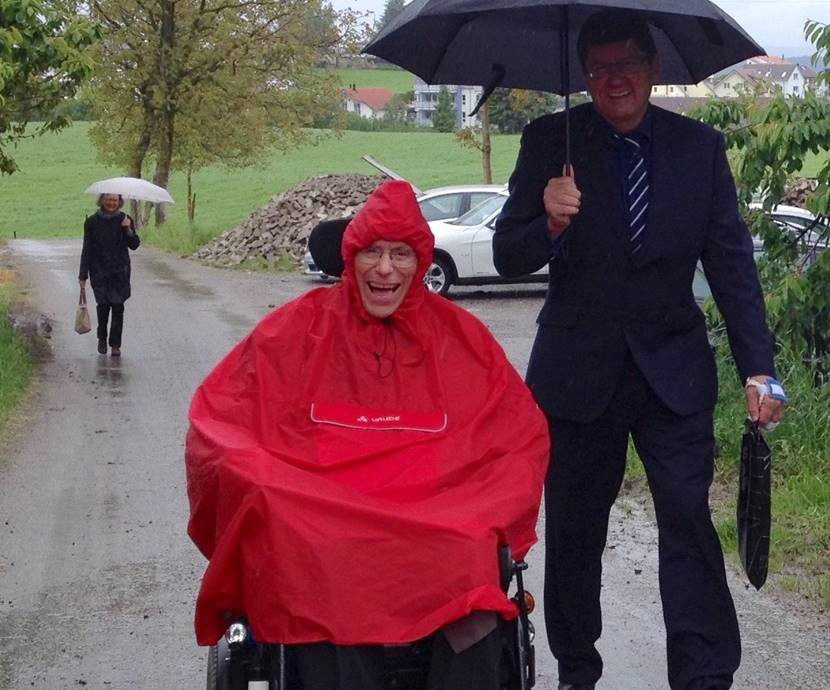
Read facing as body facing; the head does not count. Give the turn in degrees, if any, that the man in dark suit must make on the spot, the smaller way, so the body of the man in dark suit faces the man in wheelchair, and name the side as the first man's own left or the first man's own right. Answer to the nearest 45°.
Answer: approximately 45° to the first man's own right

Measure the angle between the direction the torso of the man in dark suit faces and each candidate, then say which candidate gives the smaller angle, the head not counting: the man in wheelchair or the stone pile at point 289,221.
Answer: the man in wheelchair

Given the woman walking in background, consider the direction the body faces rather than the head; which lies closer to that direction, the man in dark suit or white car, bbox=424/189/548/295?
the man in dark suit

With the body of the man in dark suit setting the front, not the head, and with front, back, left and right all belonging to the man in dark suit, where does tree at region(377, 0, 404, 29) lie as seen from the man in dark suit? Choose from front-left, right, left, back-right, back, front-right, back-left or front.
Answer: back-right

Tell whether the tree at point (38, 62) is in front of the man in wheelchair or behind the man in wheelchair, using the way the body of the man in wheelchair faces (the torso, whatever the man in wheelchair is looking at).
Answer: behind

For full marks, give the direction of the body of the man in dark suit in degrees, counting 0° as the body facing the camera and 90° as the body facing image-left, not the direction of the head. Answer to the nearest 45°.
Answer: approximately 0°

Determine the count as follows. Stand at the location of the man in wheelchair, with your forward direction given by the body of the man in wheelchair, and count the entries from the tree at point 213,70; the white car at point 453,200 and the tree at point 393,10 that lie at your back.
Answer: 3
